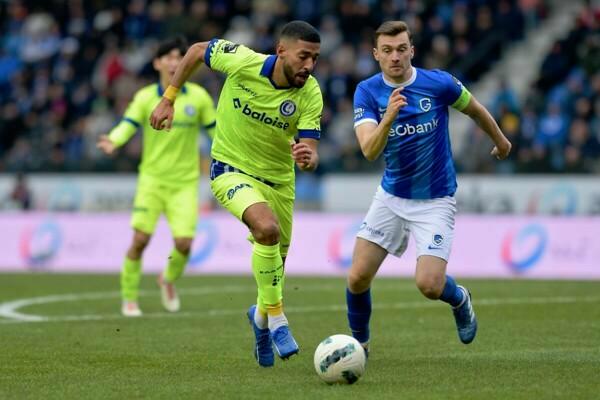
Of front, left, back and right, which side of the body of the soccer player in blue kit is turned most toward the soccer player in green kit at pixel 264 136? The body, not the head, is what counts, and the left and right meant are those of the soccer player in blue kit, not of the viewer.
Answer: right

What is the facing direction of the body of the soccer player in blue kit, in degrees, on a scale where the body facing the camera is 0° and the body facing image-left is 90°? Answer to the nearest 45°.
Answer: approximately 0°

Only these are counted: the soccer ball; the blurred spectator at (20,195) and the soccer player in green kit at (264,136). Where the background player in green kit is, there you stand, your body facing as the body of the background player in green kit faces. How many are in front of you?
2

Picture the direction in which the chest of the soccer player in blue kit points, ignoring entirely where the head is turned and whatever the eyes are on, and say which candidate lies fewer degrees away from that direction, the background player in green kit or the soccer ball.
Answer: the soccer ball

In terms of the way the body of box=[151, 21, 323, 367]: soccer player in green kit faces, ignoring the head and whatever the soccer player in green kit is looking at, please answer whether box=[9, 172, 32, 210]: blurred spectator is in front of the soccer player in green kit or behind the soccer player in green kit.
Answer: behind

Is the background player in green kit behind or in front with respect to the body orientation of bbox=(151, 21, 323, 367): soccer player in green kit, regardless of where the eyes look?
behind

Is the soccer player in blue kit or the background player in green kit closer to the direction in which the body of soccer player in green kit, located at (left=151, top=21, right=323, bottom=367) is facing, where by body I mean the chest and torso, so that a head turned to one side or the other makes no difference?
the soccer player in blue kit

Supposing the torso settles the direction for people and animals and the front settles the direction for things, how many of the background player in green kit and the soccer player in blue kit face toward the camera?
2

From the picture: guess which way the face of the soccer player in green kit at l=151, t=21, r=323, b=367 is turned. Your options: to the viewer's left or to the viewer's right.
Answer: to the viewer's right
